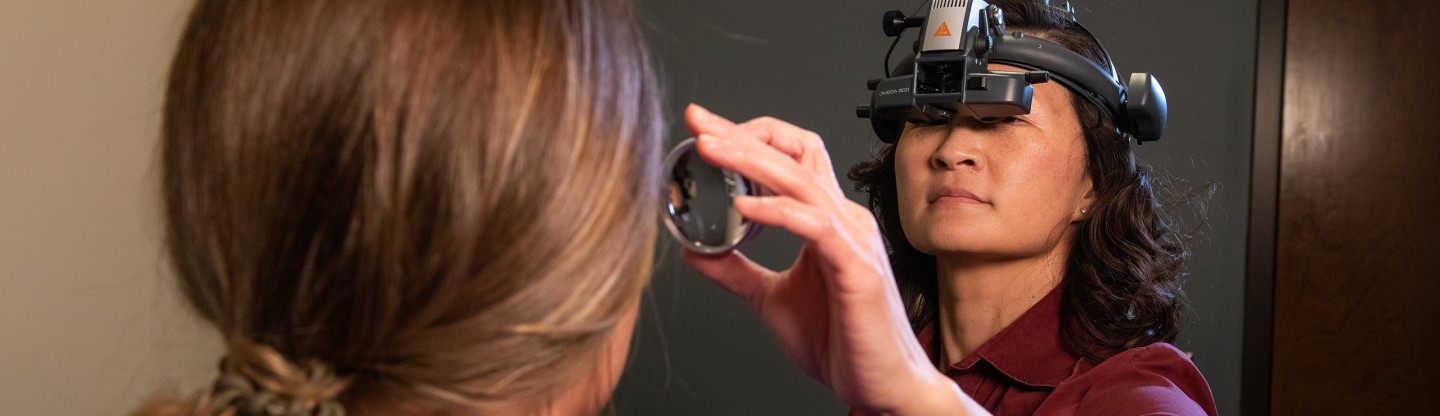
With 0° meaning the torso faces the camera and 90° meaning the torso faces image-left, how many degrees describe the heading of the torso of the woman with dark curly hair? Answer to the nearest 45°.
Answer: approximately 45°

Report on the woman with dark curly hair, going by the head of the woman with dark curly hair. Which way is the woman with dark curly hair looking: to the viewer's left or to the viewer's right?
to the viewer's left

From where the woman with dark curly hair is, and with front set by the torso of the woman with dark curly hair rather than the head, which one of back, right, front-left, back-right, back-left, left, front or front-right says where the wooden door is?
back
